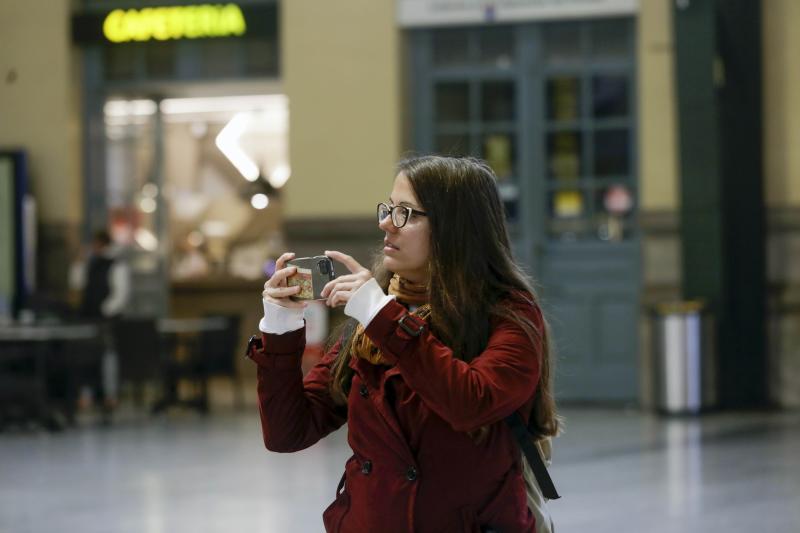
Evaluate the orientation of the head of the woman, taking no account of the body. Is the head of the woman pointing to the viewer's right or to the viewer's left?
to the viewer's left

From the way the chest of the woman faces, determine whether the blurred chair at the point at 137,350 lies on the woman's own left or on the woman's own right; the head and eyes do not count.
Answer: on the woman's own right

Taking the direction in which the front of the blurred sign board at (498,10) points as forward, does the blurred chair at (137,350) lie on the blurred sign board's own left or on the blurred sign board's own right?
on the blurred sign board's own right

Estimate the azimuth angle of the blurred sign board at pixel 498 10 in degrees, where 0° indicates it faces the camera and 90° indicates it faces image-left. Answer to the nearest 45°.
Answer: approximately 0°

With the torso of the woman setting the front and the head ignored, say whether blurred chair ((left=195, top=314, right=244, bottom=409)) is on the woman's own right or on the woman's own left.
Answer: on the woman's own right
